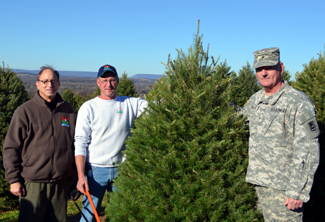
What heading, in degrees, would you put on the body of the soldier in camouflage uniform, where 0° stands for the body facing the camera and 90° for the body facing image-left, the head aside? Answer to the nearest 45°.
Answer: approximately 45°

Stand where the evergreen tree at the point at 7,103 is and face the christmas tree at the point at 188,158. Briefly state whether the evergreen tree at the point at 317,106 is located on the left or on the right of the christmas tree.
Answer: left

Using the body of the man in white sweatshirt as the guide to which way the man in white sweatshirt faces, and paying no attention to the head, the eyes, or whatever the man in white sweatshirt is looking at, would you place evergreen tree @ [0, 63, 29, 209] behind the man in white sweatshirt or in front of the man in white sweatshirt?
behind

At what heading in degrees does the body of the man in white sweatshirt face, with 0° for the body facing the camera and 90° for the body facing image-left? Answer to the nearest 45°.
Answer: approximately 0°

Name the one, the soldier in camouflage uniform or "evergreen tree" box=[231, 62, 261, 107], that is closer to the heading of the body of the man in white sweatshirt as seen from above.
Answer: the soldier in camouflage uniform

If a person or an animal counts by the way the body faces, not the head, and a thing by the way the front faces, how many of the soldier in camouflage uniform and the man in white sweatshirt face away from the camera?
0

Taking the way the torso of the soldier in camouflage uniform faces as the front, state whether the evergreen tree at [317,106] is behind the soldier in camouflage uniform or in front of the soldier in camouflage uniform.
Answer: behind

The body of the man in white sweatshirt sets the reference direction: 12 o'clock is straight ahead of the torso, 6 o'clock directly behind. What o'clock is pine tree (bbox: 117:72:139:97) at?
The pine tree is roughly at 6 o'clock from the man in white sweatshirt.

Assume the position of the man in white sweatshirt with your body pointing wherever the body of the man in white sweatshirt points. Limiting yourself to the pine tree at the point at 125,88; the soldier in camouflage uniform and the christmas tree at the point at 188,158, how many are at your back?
1
